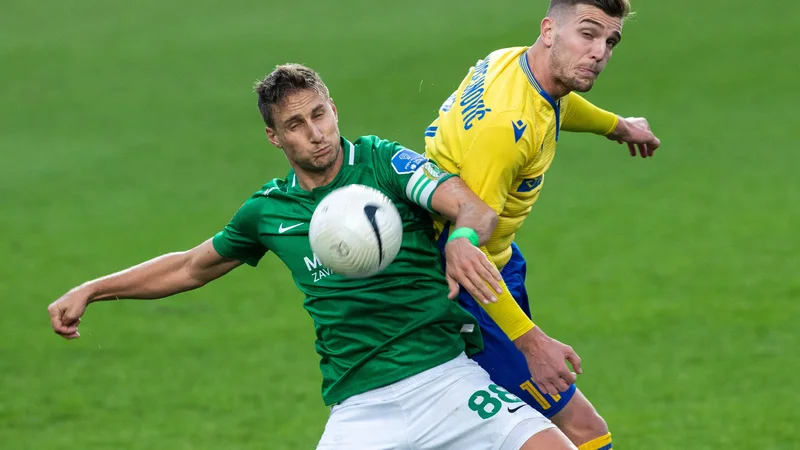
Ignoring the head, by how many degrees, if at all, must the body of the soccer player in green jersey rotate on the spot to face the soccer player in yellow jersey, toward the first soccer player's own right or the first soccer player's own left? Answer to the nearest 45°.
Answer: approximately 90° to the first soccer player's own left

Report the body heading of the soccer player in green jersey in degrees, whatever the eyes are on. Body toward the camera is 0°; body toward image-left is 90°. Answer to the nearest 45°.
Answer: approximately 0°
